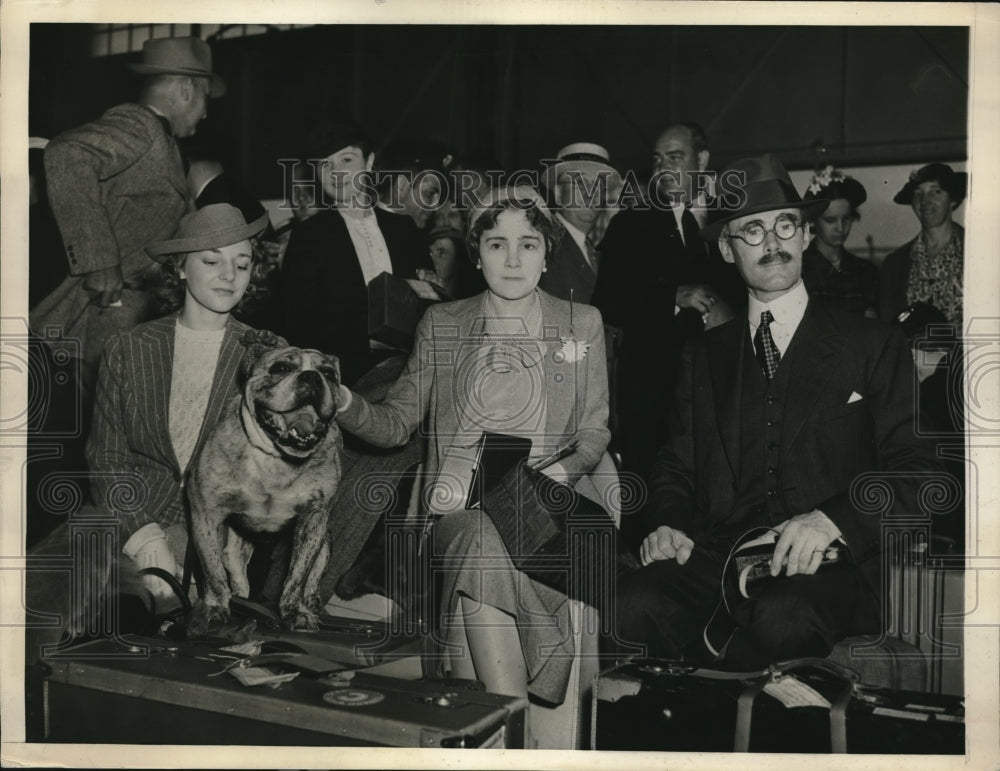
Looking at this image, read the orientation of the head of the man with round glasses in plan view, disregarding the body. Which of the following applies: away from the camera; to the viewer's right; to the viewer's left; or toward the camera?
toward the camera

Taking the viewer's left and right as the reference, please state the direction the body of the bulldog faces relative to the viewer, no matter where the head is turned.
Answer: facing the viewer

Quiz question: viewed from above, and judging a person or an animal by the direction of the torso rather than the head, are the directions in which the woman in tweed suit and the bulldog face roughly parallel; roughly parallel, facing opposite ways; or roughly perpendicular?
roughly parallel

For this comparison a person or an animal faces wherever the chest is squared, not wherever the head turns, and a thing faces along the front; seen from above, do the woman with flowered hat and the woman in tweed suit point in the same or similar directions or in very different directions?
same or similar directions

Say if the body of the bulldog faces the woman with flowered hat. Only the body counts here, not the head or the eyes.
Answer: no

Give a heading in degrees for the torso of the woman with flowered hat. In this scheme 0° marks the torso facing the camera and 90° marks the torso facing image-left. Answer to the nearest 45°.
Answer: approximately 0°

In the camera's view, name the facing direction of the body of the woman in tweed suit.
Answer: toward the camera

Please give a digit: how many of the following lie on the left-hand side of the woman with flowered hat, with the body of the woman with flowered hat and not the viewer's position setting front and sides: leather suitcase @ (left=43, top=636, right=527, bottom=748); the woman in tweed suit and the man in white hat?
0

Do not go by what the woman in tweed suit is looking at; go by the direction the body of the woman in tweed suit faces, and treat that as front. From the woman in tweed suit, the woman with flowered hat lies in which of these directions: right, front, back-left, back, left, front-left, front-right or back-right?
left

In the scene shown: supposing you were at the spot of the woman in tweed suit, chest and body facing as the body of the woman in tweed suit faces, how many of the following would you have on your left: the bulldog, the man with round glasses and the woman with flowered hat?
2

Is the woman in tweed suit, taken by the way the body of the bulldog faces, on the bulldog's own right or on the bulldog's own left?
on the bulldog's own left

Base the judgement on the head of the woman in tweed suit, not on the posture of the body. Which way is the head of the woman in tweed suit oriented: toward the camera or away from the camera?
toward the camera

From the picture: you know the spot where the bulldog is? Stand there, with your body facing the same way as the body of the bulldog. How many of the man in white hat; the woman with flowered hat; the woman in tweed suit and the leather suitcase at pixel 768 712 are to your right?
0

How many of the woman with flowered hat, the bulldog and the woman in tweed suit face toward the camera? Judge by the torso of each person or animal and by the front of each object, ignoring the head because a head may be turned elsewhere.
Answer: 3

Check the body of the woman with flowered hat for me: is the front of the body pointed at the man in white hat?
no
